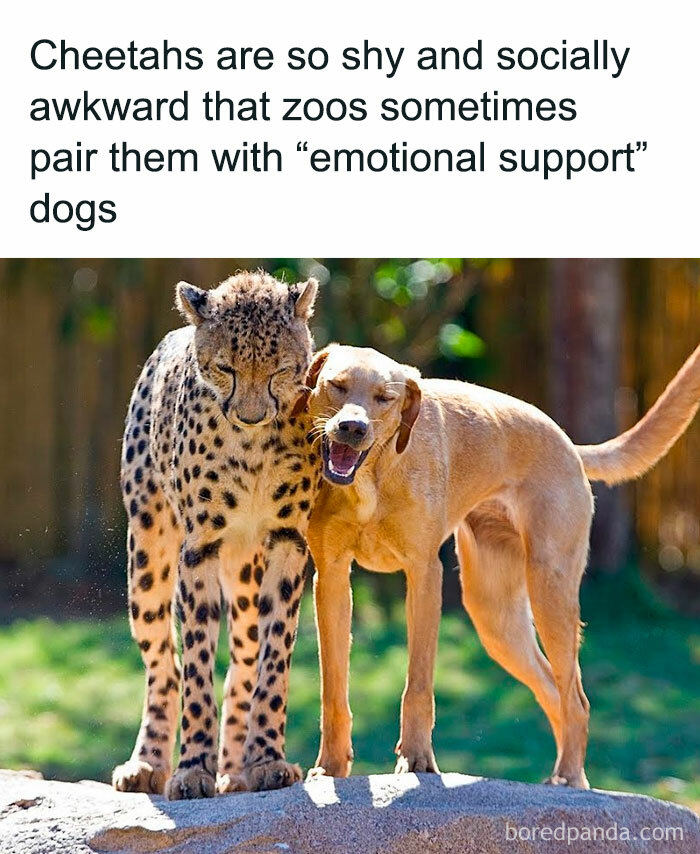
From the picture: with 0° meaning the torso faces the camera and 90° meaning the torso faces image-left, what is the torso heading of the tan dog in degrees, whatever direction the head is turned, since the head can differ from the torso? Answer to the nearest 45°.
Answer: approximately 45°

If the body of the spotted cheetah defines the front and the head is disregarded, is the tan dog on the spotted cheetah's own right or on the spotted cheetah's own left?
on the spotted cheetah's own left

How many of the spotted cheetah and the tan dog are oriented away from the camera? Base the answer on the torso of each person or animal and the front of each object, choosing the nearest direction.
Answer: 0

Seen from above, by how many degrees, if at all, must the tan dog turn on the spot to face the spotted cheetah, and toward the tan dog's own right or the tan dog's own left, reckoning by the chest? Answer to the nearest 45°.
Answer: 0° — it already faces it
